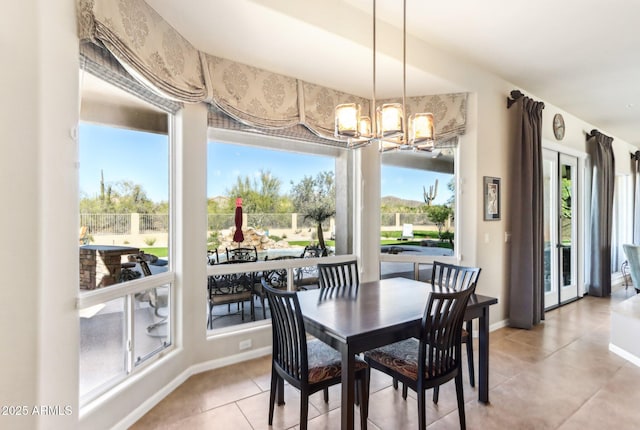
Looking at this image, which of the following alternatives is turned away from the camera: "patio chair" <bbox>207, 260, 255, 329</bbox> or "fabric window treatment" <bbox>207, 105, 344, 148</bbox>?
the patio chair

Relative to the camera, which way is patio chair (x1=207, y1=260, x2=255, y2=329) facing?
away from the camera

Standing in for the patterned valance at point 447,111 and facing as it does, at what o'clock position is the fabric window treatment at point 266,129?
The fabric window treatment is roughly at 2 o'clock from the patterned valance.

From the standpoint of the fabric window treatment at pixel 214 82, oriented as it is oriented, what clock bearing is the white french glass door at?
The white french glass door is roughly at 10 o'clock from the fabric window treatment.

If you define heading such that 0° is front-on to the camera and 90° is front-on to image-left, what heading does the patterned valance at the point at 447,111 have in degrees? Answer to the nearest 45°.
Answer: approximately 0°
